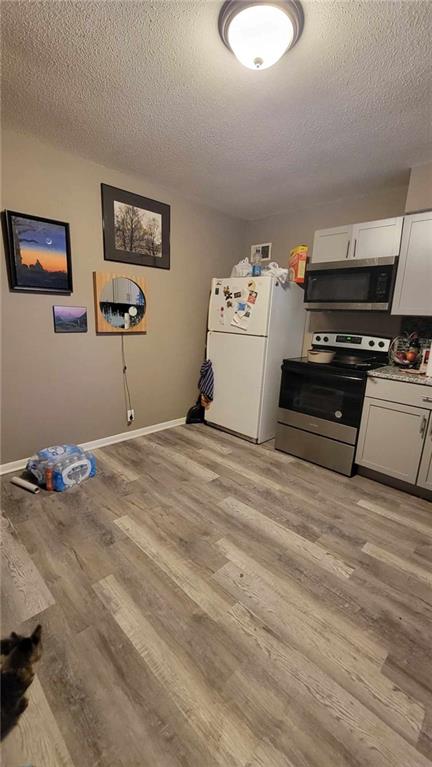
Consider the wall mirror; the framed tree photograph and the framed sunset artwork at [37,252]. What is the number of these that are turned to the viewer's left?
0

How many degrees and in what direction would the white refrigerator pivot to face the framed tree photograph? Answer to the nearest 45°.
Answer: approximately 45° to its right

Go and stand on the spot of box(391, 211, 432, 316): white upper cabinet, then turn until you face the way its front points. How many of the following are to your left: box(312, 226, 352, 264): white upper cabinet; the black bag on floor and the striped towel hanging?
0

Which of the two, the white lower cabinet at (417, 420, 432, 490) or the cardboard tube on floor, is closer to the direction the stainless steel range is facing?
the cardboard tube on floor

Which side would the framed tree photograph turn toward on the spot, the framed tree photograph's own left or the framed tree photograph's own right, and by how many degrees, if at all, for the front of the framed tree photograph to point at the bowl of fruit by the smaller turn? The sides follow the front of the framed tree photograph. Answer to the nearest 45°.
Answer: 0° — it already faces it

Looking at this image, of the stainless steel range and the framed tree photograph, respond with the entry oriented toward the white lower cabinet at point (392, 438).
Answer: the framed tree photograph

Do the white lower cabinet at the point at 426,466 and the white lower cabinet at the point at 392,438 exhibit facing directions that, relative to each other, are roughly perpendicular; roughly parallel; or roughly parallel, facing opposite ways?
roughly parallel

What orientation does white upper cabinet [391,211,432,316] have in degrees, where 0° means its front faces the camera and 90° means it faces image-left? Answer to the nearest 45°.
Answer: approximately 45°

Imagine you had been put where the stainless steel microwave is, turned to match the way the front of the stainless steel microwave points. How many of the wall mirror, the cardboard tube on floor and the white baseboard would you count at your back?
0

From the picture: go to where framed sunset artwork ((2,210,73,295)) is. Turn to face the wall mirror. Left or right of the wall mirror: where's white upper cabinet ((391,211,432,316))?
right

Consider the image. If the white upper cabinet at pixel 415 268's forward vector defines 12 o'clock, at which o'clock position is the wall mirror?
The wall mirror is roughly at 1 o'clock from the white upper cabinet.

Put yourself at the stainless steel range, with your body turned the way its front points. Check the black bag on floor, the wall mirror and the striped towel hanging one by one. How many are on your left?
0

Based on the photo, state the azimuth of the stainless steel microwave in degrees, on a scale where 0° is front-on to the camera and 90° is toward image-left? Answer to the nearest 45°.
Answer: approximately 45°

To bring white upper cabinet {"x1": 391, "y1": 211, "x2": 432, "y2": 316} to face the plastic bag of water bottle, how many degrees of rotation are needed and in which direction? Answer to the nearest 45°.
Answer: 0° — it already faces it

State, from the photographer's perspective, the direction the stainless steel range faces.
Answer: facing the viewer and to the left of the viewer
